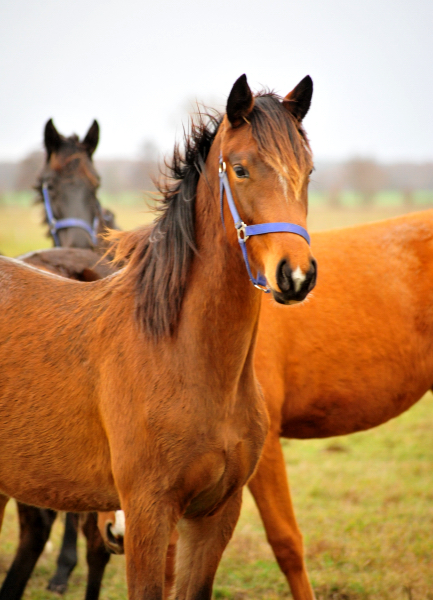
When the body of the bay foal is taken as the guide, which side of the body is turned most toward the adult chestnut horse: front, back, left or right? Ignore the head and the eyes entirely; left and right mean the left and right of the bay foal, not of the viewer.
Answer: left

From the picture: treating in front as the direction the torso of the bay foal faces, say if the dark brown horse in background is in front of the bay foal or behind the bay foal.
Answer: behind

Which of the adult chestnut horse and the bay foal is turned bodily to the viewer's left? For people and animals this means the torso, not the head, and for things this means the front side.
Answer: the adult chestnut horse

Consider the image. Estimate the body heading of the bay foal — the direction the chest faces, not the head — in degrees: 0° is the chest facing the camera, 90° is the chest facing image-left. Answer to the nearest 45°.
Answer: approximately 315°

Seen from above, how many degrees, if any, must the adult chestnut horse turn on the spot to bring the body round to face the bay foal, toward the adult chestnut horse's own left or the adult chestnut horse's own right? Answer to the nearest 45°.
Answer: approximately 45° to the adult chestnut horse's own left

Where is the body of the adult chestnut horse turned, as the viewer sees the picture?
to the viewer's left
